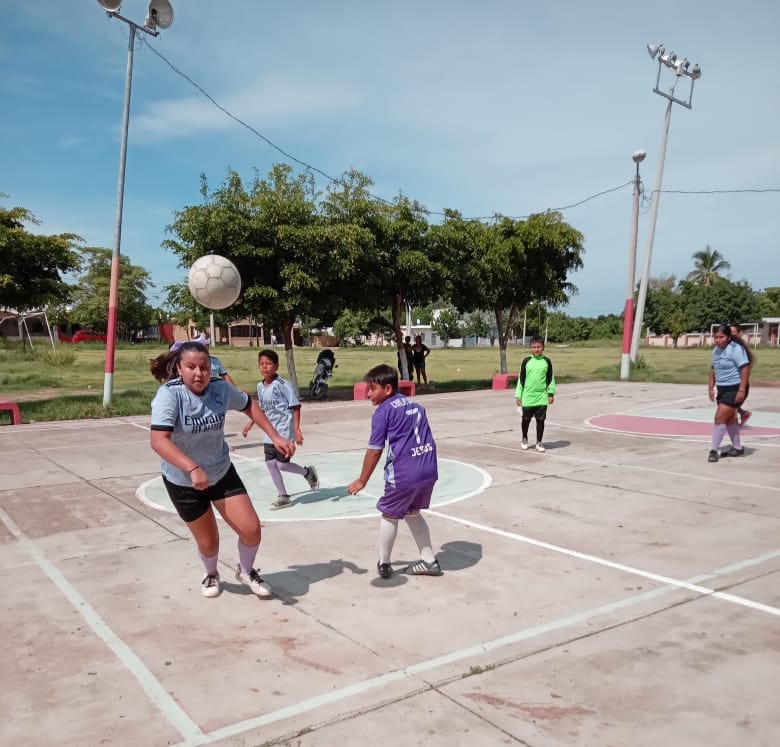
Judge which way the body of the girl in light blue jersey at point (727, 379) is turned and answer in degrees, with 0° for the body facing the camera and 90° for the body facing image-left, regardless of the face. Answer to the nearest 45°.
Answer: approximately 45°

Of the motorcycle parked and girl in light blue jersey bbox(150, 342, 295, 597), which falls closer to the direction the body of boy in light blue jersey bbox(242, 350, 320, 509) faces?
the girl in light blue jersey

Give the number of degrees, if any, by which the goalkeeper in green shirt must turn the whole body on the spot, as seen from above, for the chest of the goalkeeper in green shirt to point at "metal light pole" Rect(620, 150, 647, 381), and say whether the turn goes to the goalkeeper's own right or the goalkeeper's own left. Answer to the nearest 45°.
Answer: approximately 180°

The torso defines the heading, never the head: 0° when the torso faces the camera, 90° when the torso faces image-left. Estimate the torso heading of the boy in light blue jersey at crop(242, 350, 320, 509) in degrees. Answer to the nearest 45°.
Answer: approximately 45°

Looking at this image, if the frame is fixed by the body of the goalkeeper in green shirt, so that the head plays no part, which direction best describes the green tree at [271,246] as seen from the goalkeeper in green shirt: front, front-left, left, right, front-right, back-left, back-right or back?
back-right

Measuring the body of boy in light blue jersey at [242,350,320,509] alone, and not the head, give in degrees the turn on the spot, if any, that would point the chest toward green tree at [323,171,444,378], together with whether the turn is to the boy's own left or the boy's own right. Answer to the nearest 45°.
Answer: approximately 135° to the boy's own right

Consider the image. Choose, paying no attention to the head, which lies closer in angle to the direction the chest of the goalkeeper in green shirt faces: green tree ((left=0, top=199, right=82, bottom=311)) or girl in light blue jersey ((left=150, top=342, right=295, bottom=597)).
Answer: the girl in light blue jersey

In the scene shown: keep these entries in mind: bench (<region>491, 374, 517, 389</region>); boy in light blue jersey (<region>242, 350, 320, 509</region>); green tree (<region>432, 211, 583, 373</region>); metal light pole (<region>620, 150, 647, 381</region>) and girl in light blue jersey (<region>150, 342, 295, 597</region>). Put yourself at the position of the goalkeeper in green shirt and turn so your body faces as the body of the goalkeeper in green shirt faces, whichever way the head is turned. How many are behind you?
3
